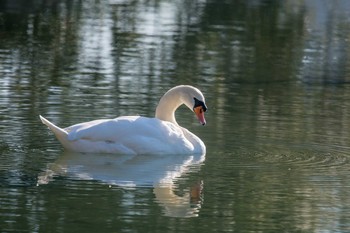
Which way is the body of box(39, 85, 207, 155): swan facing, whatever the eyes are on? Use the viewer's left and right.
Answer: facing to the right of the viewer
